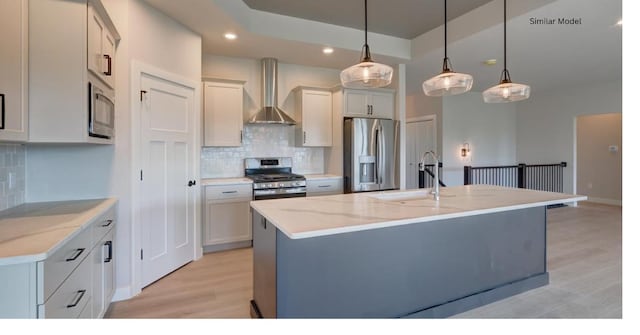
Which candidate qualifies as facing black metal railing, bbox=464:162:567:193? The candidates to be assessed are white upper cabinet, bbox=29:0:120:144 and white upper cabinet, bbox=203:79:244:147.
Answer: white upper cabinet, bbox=29:0:120:144

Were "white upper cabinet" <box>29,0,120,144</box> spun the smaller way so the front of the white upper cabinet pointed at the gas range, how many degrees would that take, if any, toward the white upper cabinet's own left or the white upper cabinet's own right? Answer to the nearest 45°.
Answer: approximately 45° to the white upper cabinet's own left

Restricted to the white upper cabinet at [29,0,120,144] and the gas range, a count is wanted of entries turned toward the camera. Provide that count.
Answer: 1

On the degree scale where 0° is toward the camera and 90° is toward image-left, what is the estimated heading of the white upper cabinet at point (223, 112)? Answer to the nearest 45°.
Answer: approximately 0°

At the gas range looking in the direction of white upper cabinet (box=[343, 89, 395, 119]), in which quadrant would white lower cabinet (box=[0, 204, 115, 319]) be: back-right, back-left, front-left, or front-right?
back-right

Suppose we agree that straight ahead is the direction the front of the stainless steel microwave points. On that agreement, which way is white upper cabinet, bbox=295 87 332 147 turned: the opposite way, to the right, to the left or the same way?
to the right

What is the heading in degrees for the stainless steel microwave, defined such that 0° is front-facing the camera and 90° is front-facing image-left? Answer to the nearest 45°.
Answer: approximately 315°

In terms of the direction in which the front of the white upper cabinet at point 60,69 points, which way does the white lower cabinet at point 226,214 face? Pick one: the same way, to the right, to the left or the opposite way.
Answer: to the right

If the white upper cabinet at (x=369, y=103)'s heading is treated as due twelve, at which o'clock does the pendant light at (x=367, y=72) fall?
The pendant light is roughly at 12 o'clock from the white upper cabinet.

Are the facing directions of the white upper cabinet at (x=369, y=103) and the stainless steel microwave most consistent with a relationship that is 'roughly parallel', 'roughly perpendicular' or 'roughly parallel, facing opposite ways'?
roughly perpendicular

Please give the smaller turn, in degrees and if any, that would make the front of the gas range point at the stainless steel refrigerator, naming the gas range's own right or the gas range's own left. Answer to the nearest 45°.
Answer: approximately 90° to the gas range's own left

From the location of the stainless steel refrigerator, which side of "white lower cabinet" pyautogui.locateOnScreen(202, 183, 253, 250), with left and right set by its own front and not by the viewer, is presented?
left
